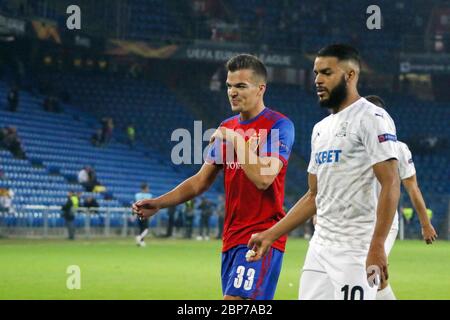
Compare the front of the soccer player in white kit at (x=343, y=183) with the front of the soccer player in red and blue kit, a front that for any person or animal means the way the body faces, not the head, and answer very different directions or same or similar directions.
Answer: same or similar directions

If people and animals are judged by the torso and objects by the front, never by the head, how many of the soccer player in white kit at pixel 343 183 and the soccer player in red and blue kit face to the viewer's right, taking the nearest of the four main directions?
0

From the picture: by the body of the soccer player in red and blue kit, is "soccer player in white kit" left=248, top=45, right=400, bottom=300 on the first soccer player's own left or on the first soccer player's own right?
on the first soccer player's own left

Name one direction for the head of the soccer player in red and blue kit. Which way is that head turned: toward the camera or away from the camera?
toward the camera

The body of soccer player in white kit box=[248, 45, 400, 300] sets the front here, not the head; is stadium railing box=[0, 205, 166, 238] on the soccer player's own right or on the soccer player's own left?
on the soccer player's own right

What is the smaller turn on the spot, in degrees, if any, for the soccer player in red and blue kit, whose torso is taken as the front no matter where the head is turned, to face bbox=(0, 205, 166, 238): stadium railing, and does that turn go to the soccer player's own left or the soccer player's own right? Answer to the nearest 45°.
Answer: approximately 135° to the soccer player's own right

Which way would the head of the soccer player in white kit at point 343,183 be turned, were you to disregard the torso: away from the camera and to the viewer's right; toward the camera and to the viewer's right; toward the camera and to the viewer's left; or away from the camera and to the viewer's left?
toward the camera and to the viewer's left

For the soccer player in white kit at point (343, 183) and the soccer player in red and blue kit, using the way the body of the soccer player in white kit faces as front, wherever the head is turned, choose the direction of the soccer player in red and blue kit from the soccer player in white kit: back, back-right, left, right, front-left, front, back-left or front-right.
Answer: right

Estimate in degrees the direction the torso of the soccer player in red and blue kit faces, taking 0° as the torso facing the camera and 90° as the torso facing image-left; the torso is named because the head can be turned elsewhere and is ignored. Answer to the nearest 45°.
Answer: approximately 45°

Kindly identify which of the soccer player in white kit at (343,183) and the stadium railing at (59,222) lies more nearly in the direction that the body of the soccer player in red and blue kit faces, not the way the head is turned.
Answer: the soccer player in white kit

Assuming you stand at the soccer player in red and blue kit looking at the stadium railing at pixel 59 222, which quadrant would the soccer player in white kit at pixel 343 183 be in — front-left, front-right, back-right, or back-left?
back-right
